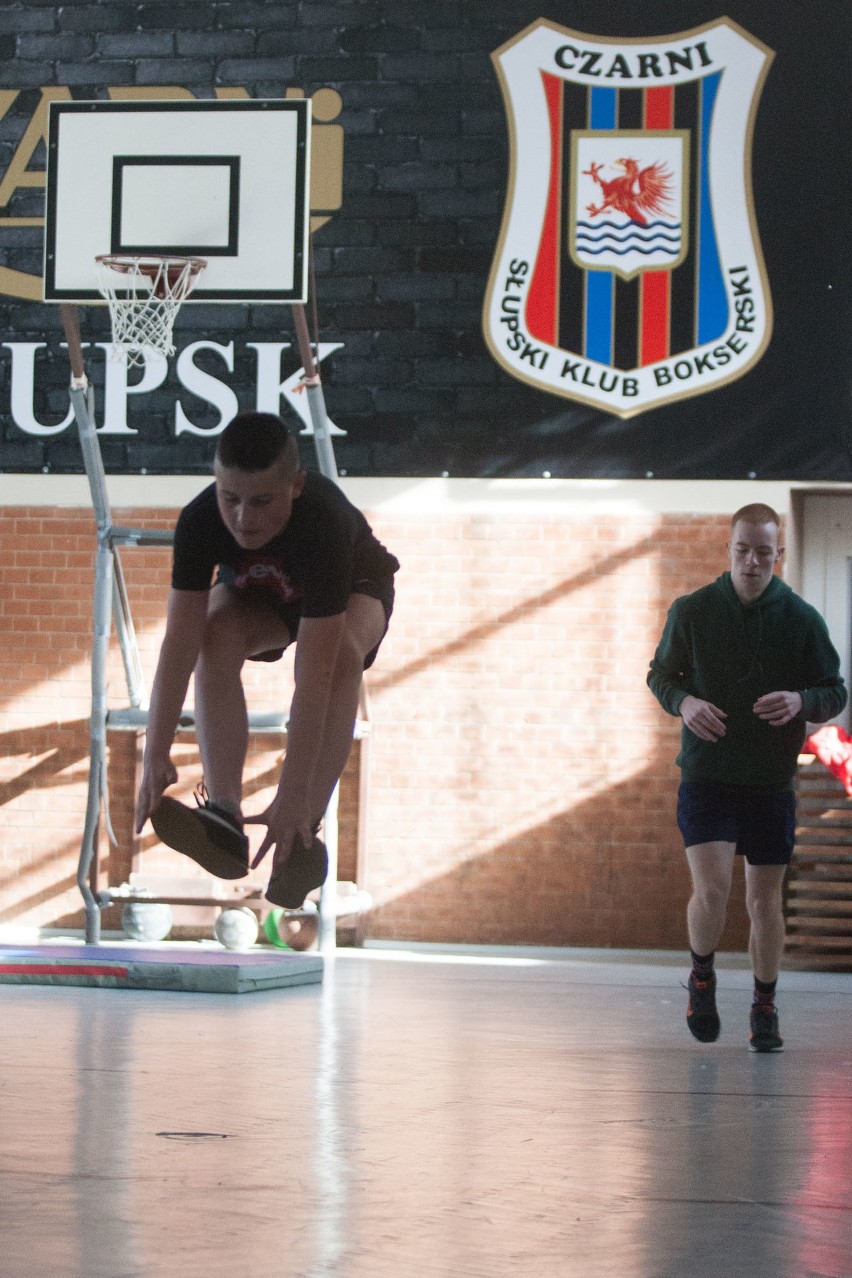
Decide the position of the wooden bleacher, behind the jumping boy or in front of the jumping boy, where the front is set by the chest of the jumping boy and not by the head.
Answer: behind

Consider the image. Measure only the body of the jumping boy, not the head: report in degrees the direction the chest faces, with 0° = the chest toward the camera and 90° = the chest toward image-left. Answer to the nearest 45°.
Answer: approximately 45°

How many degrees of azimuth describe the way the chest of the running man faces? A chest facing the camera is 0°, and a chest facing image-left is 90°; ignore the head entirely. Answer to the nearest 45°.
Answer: approximately 0°

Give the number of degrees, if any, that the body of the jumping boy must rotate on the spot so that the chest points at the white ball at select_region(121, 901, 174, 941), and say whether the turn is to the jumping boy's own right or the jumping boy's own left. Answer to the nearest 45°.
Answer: approximately 135° to the jumping boy's own right

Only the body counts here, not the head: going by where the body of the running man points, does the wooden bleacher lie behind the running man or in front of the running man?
behind

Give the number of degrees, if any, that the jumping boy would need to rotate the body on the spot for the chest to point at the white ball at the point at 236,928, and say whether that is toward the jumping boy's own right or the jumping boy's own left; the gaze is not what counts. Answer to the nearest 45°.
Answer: approximately 135° to the jumping boy's own right
